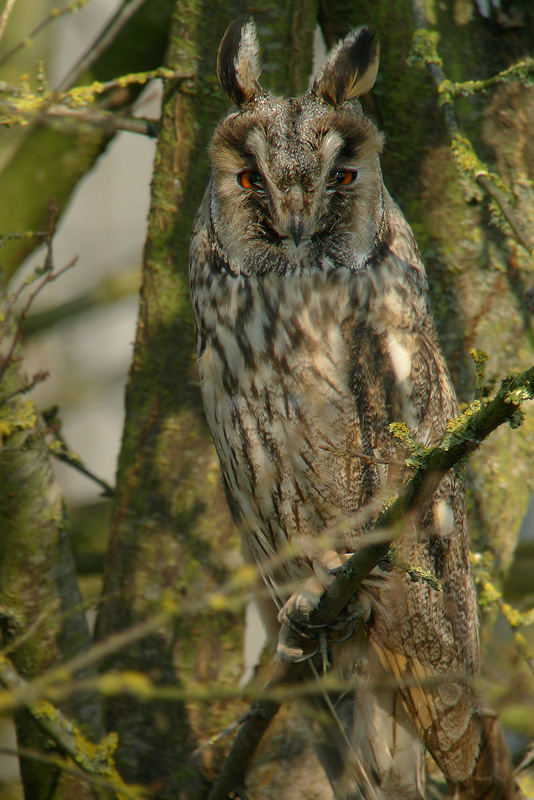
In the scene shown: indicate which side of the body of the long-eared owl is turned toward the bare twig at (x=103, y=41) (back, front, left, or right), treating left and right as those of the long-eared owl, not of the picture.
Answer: right

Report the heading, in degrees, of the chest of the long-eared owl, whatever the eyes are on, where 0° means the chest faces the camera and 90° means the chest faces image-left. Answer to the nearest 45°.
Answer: approximately 45°
